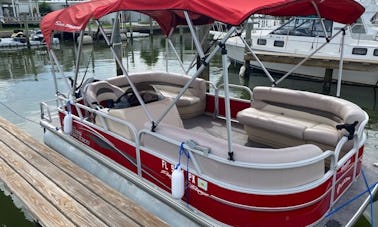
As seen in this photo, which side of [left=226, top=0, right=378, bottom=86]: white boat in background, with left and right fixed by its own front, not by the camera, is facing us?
left

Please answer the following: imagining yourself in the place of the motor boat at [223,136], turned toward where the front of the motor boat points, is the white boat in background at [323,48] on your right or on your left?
on your left

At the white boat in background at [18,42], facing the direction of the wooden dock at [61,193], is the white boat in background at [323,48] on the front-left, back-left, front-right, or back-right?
front-left

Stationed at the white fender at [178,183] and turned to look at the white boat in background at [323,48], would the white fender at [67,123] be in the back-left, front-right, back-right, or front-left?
front-left

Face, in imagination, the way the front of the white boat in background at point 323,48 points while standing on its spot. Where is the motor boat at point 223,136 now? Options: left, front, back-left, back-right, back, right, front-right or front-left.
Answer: left

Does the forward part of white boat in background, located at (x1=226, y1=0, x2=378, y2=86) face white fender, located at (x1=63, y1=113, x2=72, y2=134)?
no

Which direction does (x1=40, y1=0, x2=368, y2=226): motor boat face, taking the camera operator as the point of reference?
facing the viewer and to the right of the viewer

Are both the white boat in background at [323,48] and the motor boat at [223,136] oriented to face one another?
no

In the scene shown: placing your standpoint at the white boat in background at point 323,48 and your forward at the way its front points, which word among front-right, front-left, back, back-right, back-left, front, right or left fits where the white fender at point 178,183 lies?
left

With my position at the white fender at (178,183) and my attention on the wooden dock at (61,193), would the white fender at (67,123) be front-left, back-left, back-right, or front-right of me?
front-right
